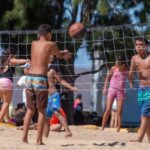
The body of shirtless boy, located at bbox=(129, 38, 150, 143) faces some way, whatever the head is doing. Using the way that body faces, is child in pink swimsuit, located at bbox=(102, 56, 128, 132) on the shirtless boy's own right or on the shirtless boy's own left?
on the shirtless boy's own right

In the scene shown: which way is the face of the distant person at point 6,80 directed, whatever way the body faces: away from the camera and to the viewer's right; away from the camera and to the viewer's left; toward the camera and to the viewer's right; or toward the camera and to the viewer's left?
away from the camera and to the viewer's right

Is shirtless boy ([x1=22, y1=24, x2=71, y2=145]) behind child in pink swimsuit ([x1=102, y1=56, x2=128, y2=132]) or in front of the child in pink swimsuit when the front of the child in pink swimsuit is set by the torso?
in front

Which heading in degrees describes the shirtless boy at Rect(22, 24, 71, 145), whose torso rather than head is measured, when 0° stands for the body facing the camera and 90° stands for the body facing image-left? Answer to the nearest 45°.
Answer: approximately 225°

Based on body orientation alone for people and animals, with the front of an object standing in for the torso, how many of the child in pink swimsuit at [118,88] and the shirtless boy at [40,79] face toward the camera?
1

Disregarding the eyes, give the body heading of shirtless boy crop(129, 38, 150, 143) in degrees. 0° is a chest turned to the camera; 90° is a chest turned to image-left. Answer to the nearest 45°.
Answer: approximately 45°

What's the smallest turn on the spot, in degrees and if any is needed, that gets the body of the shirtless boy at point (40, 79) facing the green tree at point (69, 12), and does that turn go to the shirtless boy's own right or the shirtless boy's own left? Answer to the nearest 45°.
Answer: approximately 45° to the shirtless boy's own left

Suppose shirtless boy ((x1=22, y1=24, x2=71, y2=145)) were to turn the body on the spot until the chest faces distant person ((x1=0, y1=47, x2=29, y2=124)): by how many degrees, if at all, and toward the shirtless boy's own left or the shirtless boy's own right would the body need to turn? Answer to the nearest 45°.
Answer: approximately 45° to the shirtless boy's own left

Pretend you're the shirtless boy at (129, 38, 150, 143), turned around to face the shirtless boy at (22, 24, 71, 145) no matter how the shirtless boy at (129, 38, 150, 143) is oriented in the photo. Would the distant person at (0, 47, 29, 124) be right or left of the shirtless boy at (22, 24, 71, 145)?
right
